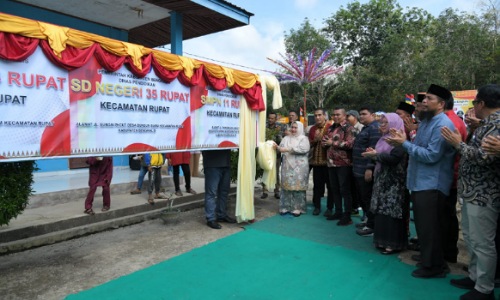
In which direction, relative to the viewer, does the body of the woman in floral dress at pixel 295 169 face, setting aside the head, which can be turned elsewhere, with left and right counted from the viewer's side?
facing the viewer and to the left of the viewer

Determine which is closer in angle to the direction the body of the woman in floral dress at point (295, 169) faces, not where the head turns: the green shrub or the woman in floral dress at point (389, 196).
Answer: the green shrub

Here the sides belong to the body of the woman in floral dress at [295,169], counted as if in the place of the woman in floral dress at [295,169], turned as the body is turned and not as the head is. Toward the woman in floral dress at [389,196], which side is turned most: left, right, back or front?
left

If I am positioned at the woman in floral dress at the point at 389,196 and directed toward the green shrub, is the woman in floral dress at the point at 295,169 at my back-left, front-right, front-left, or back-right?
front-right

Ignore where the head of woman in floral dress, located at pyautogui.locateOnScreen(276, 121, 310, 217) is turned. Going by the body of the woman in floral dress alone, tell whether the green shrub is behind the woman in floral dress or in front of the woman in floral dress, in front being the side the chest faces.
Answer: in front
